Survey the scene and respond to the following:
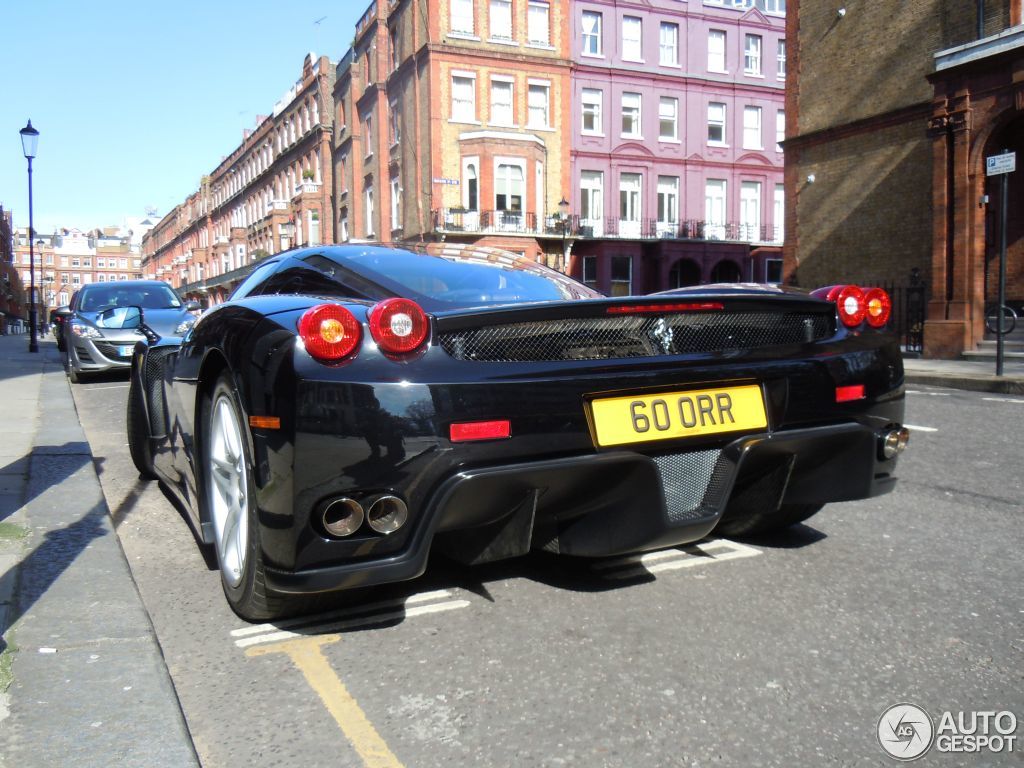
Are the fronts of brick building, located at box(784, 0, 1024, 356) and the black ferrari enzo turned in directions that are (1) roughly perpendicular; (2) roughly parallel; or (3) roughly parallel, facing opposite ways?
roughly perpendicular

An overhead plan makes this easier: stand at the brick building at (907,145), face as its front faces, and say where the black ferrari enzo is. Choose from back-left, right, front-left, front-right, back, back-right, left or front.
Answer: front-left

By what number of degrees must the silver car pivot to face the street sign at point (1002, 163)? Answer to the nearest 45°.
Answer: approximately 45° to its left

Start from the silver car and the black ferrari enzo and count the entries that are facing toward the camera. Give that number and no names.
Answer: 1

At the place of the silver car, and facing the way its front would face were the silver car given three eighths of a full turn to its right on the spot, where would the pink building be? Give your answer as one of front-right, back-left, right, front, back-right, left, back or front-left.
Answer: right

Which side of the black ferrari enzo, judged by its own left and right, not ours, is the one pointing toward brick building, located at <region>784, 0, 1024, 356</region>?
right

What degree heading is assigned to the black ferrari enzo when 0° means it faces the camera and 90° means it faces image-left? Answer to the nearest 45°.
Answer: approximately 135°

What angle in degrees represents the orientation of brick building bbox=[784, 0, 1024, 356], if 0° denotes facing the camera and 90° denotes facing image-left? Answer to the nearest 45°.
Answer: approximately 45°

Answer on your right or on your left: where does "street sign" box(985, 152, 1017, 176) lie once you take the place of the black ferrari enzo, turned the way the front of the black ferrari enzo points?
on your right

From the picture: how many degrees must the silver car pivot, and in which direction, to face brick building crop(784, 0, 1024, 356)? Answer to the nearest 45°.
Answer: approximately 90° to its left

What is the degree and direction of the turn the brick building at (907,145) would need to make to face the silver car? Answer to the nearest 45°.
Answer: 0° — it already faces it

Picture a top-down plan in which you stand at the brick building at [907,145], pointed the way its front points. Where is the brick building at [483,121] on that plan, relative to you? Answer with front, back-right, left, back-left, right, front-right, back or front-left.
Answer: right

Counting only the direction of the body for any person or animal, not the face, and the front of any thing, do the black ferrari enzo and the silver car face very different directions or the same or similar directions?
very different directions
